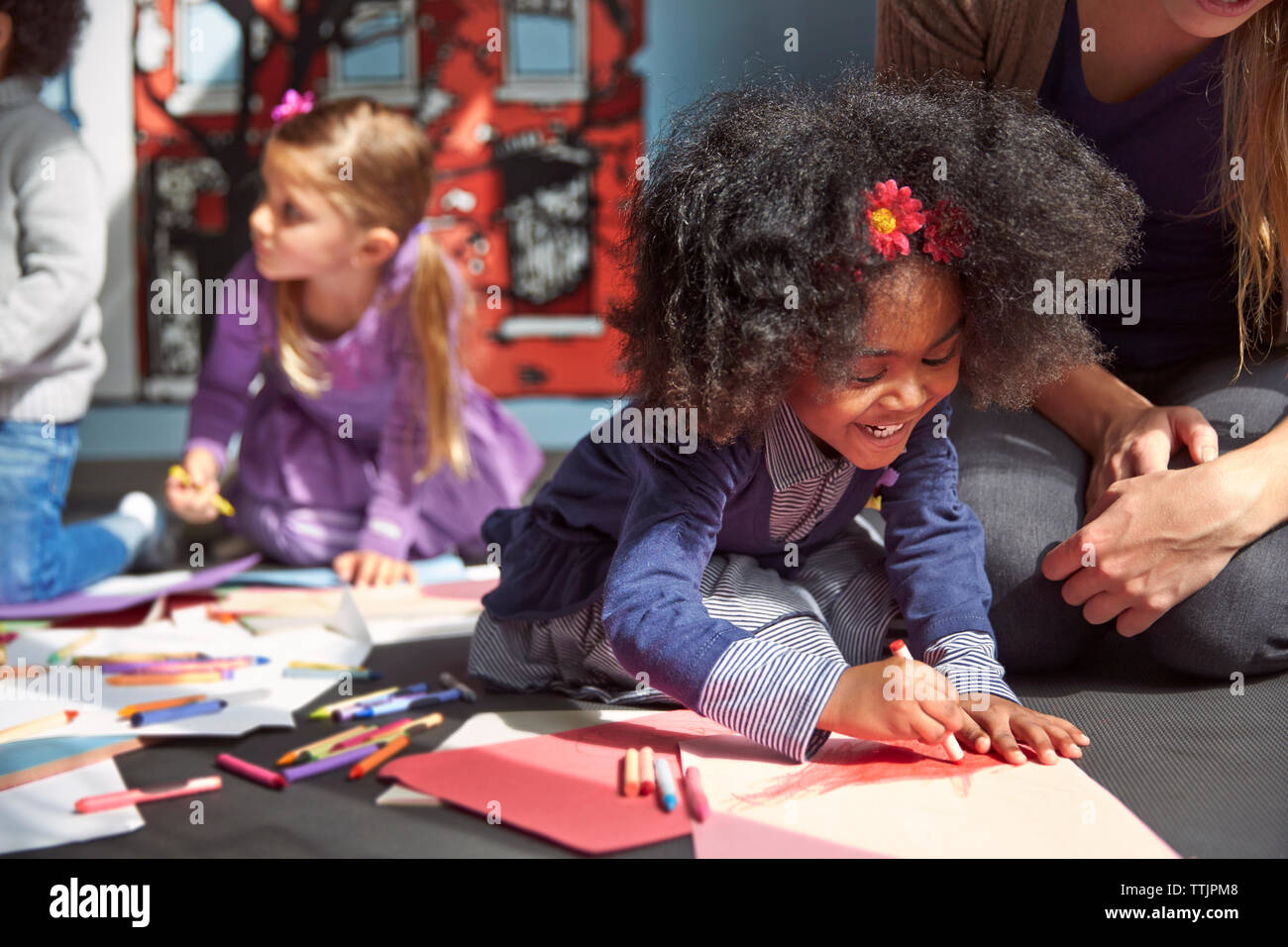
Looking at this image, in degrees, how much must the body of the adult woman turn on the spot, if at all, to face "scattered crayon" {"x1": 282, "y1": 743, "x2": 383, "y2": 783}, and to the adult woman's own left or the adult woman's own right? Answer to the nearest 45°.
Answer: approximately 45° to the adult woman's own right

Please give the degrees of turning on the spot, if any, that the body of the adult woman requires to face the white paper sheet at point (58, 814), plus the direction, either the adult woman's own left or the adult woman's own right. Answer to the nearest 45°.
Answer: approximately 45° to the adult woman's own right

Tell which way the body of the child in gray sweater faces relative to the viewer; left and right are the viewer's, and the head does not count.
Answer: facing to the left of the viewer

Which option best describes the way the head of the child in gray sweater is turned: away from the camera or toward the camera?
away from the camera

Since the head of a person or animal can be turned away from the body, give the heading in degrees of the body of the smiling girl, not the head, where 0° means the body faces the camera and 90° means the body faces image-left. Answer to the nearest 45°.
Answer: approximately 315°

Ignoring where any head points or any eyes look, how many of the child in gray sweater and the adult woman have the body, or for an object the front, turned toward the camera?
1

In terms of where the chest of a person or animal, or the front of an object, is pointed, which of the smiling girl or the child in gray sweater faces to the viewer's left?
the child in gray sweater
